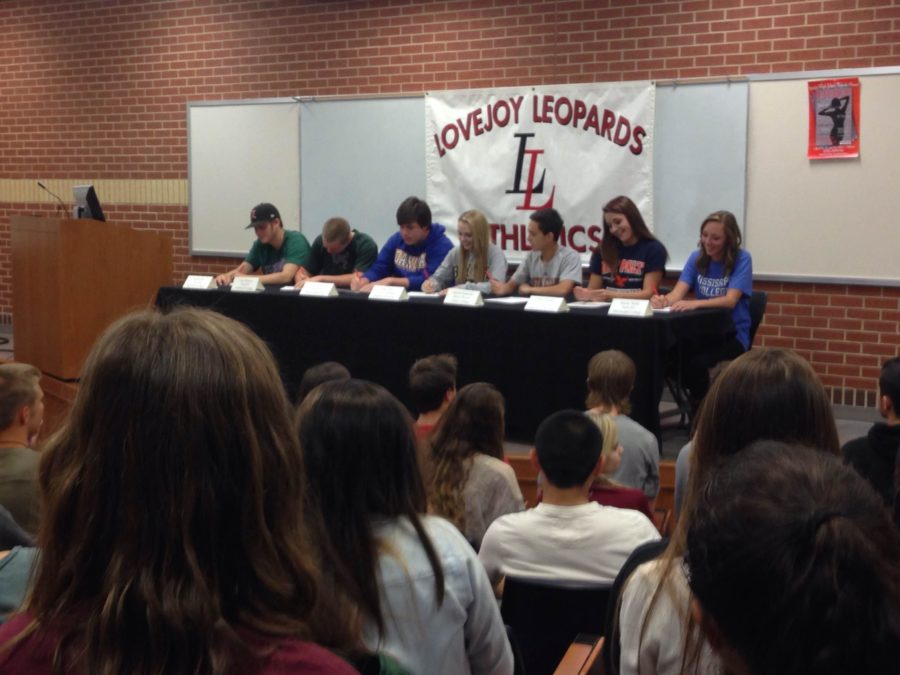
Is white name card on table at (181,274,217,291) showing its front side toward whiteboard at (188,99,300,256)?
no

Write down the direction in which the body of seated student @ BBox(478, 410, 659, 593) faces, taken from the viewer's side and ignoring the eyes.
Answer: away from the camera

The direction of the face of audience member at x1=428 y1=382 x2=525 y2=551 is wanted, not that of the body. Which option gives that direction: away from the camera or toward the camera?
away from the camera

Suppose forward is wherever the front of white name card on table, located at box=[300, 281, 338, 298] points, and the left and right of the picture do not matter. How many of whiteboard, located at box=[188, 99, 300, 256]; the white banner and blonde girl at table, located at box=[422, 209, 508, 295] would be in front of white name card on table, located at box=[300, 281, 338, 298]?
0

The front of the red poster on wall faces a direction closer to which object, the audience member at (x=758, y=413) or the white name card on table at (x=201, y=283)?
the audience member

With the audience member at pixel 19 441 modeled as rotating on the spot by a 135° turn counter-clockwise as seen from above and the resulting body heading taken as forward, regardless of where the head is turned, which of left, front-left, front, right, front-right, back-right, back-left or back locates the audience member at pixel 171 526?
left

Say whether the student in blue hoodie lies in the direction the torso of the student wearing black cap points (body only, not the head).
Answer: no

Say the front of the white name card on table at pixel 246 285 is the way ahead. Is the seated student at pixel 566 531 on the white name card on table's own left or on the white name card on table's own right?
on the white name card on table's own left

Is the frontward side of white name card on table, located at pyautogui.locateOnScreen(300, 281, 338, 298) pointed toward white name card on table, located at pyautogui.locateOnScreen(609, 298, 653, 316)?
no

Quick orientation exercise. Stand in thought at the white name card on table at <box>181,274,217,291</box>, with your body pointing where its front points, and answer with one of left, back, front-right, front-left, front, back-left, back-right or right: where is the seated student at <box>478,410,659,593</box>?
front-left

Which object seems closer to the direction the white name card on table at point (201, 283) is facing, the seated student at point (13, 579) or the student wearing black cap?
the seated student

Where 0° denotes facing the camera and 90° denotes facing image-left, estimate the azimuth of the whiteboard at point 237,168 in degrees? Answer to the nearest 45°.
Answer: approximately 0°

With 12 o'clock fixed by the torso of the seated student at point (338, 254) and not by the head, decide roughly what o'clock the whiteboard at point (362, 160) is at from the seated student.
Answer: The whiteboard is roughly at 5 o'clock from the seated student.

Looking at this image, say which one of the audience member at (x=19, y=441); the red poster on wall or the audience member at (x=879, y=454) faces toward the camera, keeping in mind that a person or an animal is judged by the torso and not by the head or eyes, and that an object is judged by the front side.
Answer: the red poster on wall

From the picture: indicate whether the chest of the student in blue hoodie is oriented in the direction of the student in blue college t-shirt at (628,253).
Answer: no

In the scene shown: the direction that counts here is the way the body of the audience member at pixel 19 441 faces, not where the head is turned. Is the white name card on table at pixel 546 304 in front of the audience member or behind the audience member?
in front

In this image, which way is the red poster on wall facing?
toward the camera

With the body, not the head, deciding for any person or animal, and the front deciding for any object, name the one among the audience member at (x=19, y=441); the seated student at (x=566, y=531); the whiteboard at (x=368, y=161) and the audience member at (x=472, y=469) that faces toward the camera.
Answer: the whiteboard

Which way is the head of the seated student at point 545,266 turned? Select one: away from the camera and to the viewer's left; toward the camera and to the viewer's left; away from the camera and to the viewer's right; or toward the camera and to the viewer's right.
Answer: toward the camera and to the viewer's left

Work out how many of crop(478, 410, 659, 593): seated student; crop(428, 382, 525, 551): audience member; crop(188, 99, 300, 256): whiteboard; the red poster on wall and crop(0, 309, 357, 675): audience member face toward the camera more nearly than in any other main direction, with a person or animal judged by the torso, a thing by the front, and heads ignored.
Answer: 2

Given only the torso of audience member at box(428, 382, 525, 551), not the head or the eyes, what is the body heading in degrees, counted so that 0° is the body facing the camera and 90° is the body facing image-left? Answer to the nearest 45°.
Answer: approximately 225°
